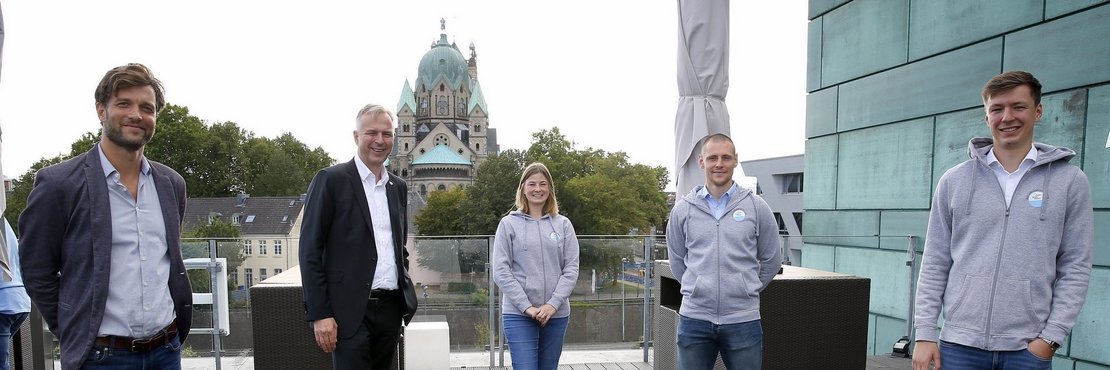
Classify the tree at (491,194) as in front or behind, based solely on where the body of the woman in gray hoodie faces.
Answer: behind

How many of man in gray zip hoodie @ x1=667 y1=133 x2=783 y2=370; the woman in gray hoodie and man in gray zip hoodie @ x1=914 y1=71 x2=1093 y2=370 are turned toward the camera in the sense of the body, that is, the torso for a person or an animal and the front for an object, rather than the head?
3

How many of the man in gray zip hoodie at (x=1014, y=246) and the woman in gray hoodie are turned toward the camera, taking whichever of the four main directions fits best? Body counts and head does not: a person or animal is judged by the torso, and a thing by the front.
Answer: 2

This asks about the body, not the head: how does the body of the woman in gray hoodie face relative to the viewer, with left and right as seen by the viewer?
facing the viewer

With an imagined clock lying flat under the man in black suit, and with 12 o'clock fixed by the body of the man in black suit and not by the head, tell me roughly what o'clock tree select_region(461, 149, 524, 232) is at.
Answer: The tree is roughly at 8 o'clock from the man in black suit.

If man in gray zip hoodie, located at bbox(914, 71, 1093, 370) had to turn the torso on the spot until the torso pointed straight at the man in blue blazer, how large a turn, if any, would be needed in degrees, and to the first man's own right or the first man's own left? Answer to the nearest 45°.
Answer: approximately 45° to the first man's own right

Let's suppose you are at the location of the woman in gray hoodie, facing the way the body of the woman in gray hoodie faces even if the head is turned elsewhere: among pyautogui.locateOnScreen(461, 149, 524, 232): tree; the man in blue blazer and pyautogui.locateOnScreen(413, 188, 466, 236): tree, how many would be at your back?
2

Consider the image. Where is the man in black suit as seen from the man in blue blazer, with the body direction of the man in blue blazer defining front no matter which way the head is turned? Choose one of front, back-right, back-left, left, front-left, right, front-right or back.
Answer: front-left

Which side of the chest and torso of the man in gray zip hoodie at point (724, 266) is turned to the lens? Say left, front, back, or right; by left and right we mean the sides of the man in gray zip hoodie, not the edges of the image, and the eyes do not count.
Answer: front

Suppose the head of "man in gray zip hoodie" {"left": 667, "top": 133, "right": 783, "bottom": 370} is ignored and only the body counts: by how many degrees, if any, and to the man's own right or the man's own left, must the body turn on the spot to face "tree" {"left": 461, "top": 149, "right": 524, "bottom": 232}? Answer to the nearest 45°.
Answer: approximately 135° to the man's own right

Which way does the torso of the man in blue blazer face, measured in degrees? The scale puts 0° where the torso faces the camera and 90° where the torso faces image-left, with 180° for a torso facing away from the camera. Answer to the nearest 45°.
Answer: approximately 315°

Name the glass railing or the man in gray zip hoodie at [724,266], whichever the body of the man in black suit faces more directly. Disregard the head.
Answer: the man in gray zip hoodie
